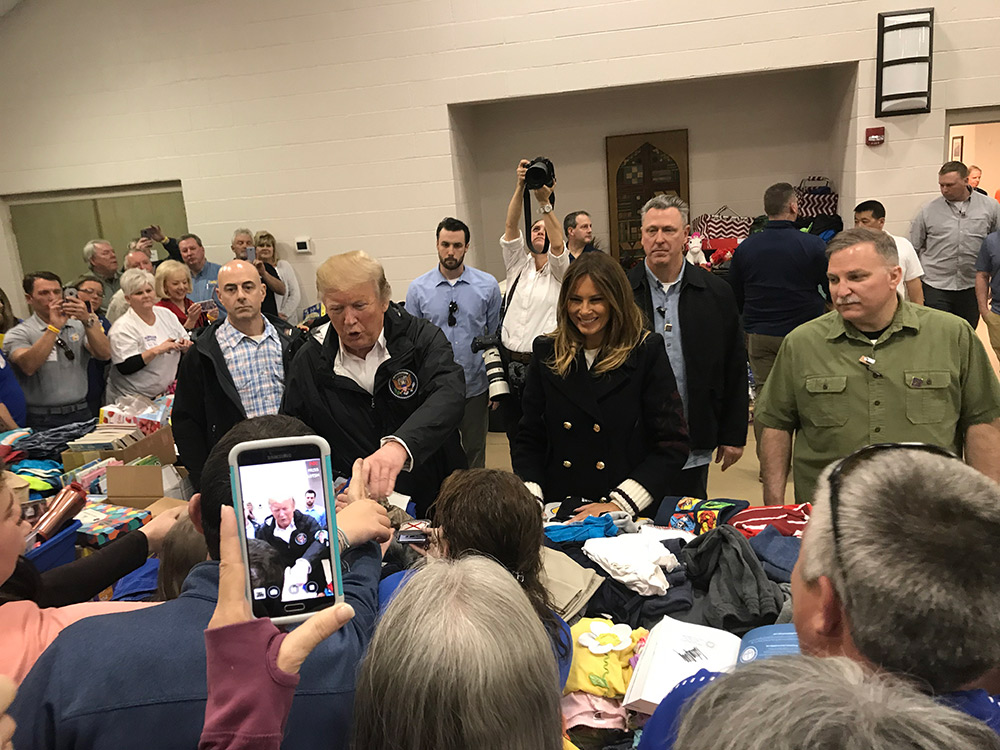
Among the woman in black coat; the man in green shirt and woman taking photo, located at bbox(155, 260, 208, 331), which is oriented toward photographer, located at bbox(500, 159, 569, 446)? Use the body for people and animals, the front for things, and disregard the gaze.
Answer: the woman taking photo

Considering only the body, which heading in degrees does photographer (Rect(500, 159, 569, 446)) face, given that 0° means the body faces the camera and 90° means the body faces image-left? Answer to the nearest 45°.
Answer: approximately 0°

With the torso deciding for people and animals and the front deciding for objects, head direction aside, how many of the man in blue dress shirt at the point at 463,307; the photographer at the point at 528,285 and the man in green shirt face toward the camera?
3

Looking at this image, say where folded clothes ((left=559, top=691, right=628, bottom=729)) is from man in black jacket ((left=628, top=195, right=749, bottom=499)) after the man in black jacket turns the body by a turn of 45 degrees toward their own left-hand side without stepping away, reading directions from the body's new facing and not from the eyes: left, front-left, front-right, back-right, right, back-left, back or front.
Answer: front

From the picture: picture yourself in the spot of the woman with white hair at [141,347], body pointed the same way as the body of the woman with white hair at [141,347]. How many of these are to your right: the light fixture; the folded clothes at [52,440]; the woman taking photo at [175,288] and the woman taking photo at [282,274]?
1

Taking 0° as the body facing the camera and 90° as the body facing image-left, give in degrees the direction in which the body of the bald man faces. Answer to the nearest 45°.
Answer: approximately 315°

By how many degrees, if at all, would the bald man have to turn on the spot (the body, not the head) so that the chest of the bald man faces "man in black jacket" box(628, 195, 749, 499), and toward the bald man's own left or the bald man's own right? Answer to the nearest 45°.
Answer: approximately 45° to the bald man's own left

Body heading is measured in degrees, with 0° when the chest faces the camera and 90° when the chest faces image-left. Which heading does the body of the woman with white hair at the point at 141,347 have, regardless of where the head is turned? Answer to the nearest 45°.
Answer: approximately 315°

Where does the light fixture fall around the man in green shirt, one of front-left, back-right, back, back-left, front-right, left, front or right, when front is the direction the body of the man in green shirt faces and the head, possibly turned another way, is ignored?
back

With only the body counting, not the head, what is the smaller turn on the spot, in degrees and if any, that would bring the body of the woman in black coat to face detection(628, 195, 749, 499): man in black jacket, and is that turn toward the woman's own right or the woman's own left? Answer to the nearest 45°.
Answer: approximately 135° to the woman's own left

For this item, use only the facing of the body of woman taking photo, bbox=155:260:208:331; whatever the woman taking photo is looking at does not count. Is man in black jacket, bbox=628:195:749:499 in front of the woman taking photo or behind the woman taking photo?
in front

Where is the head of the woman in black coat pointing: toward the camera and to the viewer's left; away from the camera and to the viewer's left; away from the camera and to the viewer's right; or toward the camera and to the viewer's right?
toward the camera and to the viewer's left

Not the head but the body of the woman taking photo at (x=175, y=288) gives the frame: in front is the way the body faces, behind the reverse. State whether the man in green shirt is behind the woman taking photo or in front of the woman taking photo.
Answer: in front
